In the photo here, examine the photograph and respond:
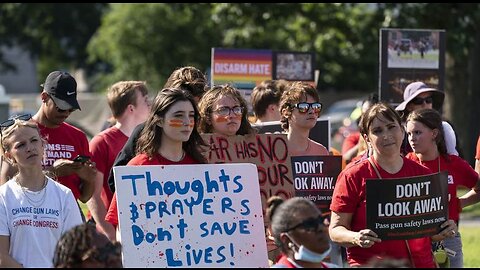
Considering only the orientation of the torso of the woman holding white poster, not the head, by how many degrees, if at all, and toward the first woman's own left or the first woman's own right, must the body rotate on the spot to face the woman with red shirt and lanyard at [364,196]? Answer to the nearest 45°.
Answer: approximately 45° to the first woman's own left

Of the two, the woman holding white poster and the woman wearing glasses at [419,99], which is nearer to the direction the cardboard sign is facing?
the woman holding white poster

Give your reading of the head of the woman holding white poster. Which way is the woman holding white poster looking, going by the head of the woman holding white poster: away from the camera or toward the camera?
toward the camera

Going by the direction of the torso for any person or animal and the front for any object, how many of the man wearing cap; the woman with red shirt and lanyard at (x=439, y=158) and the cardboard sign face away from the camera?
0

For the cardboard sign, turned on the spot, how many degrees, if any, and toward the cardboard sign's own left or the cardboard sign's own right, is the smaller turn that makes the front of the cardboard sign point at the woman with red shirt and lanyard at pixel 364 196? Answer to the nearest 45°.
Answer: approximately 45° to the cardboard sign's own left

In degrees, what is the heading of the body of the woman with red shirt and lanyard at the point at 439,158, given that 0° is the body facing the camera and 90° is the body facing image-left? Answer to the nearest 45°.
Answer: approximately 45°

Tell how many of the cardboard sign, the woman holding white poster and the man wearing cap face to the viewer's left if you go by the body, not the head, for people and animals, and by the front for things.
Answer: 0

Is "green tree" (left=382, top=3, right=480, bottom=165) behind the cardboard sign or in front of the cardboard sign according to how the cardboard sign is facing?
behind

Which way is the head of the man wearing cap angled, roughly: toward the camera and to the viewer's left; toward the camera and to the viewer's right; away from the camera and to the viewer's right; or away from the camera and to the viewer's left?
toward the camera and to the viewer's right

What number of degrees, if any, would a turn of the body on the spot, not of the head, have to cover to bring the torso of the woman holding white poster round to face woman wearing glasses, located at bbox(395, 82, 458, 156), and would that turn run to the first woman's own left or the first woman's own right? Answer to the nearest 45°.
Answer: approximately 90° to the first woman's own left

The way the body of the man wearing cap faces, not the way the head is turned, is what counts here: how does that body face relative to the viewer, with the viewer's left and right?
facing the viewer and to the right of the viewer

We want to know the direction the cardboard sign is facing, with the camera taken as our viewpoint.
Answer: facing the viewer

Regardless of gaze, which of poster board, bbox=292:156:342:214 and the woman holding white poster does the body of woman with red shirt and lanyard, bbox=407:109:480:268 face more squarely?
the woman holding white poster

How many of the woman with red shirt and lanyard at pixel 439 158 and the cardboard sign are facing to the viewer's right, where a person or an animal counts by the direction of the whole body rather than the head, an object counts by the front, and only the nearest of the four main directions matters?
0

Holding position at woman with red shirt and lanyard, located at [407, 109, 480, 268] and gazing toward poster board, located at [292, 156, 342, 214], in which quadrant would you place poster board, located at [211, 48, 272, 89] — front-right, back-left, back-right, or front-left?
front-right
